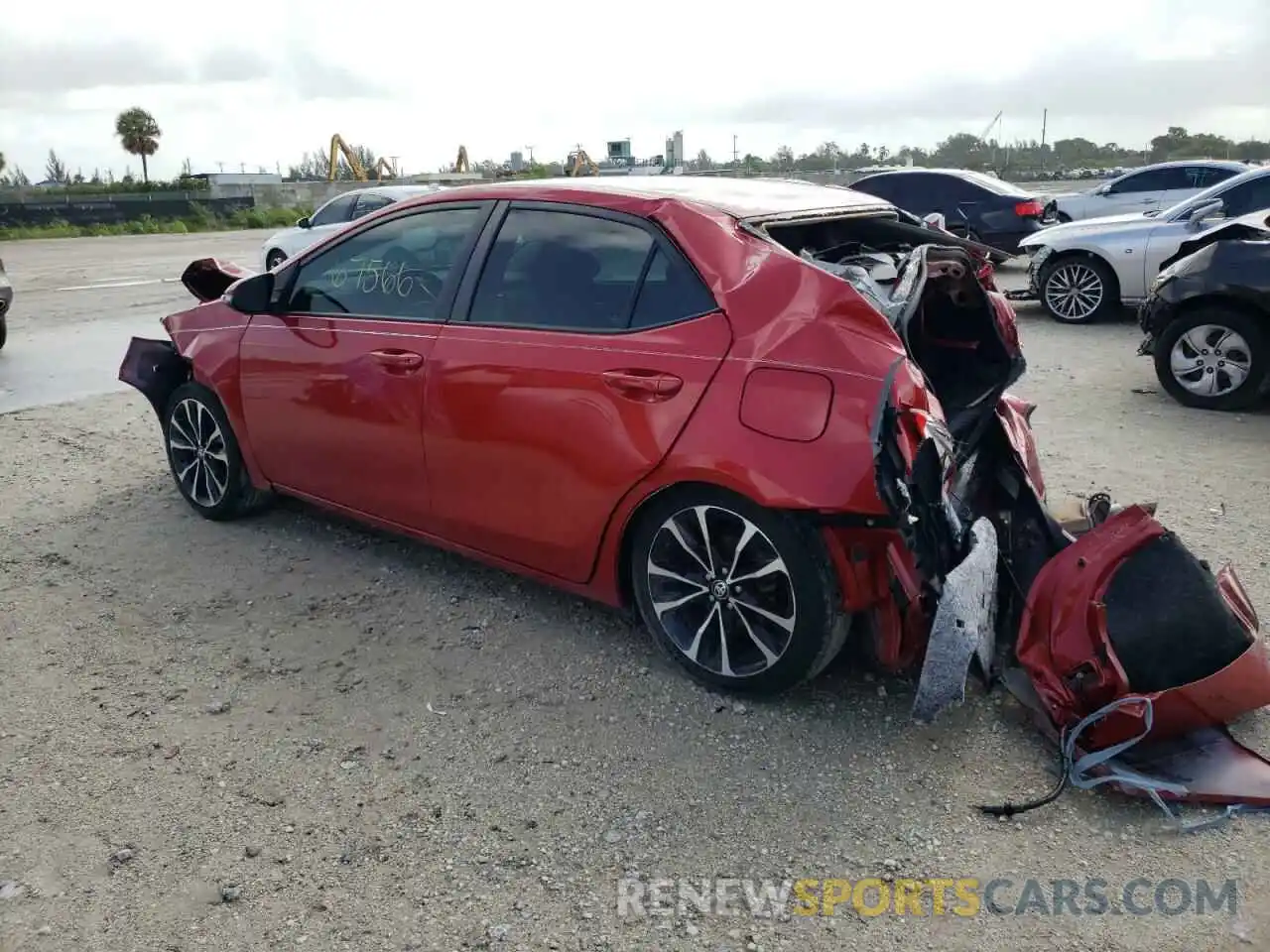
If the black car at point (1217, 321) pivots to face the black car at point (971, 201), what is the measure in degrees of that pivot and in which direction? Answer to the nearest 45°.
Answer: approximately 90° to its right

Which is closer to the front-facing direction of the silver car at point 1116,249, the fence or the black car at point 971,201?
the fence

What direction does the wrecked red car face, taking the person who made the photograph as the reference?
facing away from the viewer and to the left of the viewer

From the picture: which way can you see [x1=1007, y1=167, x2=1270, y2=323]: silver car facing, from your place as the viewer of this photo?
facing to the left of the viewer

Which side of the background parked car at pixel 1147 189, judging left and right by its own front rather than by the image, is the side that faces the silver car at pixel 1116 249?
left

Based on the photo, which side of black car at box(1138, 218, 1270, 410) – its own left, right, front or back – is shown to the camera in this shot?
left

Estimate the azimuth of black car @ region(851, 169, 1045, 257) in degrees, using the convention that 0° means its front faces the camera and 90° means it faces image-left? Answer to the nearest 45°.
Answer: approximately 135°

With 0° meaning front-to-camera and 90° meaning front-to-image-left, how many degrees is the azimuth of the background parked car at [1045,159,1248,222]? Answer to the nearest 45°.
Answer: approximately 90°

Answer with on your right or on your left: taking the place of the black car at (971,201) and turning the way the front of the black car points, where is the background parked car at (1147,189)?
on your right

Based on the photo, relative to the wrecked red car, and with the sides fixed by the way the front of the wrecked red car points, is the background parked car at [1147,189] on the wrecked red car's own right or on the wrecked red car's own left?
on the wrecked red car's own right

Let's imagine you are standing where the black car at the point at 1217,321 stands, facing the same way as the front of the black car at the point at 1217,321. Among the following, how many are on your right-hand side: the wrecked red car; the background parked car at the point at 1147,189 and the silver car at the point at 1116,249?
2
